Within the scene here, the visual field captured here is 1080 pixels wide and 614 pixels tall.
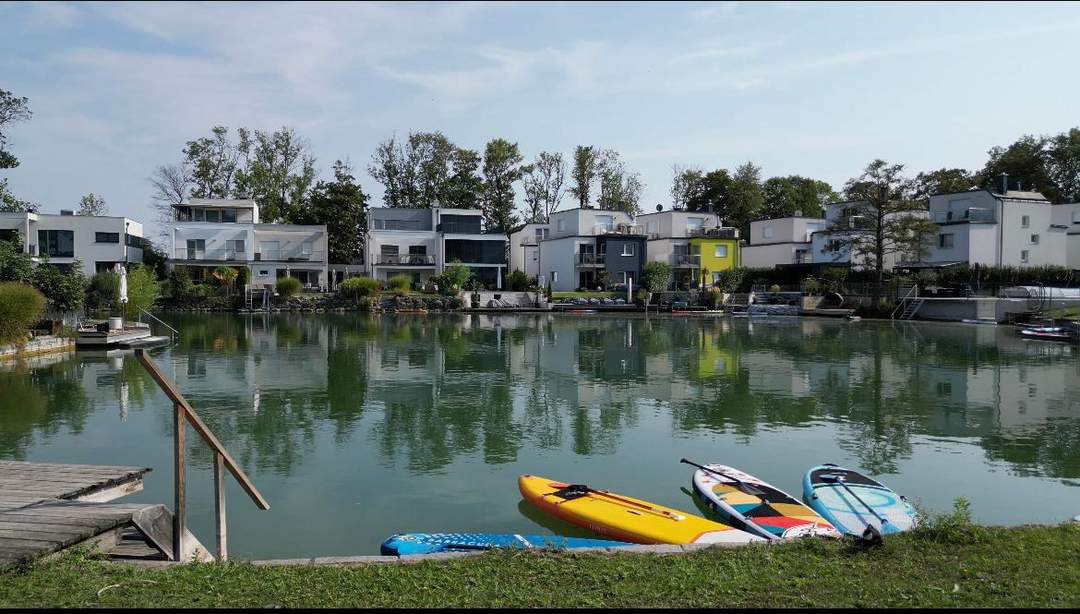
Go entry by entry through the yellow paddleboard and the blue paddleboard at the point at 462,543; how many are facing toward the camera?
0

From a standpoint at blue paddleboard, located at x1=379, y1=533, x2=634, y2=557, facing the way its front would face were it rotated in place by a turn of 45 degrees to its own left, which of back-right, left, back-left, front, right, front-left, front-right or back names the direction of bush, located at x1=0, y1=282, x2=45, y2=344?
right

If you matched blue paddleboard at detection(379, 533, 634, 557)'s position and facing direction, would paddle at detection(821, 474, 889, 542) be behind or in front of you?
behind

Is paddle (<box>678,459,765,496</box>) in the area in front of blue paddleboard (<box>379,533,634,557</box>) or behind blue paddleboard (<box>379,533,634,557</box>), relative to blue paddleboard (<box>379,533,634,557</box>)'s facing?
behind

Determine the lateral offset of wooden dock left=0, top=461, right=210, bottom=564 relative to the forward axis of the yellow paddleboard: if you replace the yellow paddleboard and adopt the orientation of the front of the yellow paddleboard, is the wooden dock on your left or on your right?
on your left

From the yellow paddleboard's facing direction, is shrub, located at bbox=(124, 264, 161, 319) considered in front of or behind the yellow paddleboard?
in front

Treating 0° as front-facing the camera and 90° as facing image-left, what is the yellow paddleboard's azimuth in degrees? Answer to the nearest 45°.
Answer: approximately 135°

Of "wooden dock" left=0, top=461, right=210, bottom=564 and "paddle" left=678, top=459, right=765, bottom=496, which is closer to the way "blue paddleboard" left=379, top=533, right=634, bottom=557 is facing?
the wooden dock

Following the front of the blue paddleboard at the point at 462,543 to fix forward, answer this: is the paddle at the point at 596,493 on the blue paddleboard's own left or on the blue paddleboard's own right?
on the blue paddleboard's own right

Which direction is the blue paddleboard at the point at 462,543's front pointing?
to the viewer's left

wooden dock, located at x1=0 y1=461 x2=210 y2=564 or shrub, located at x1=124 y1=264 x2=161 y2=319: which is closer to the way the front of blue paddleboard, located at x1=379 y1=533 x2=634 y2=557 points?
the wooden dock

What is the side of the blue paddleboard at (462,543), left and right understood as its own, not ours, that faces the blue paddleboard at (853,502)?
back

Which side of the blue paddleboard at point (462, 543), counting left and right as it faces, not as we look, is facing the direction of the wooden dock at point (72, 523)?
front
